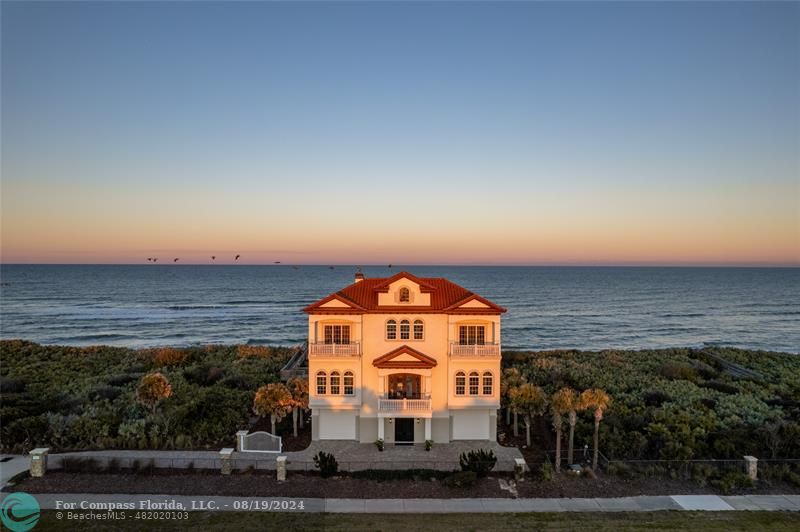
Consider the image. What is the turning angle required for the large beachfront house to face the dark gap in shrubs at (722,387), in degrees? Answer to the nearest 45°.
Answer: approximately 135° to its left

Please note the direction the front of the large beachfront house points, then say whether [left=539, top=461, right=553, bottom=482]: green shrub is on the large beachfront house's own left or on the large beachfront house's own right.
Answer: on the large beachfront house's own left

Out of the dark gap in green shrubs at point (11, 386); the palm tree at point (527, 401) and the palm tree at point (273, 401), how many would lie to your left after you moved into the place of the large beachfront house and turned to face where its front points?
1

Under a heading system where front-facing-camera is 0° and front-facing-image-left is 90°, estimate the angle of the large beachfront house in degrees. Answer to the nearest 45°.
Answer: approximately 0°

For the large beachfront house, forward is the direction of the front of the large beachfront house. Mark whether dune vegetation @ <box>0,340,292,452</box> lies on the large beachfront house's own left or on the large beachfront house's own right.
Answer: on the large beachfront house's own right

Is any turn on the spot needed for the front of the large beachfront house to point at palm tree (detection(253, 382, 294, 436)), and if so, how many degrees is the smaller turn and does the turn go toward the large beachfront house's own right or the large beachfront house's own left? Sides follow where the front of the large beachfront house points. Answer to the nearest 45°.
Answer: approximately 90° to the large beachfront house's own right

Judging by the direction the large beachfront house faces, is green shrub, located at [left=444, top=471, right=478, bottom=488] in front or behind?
in front

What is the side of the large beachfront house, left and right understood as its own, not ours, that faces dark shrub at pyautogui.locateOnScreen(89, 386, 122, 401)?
right

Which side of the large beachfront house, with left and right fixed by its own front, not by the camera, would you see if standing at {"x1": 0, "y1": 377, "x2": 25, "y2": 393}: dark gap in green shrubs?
right

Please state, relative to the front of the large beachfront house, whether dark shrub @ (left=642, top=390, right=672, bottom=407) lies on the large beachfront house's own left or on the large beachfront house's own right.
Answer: on the large beachfront house's own left

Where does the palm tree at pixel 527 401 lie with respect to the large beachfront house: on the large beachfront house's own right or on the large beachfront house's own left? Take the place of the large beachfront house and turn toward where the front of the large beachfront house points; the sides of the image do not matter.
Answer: on the large beachfront house's own left
